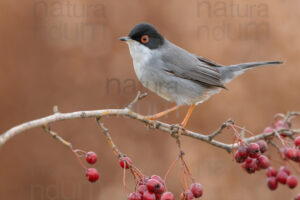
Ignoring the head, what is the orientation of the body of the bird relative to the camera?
to the viewer's left

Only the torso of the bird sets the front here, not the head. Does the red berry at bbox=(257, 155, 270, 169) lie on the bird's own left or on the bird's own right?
on the bird's own left

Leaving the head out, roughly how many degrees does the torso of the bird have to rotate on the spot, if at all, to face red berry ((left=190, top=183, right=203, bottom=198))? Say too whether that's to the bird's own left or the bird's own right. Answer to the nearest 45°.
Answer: approximately 90° to the bird's own left

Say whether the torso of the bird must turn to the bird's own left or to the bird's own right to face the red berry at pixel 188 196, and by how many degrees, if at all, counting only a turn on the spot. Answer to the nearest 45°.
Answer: approximately 90° to the bird's own left

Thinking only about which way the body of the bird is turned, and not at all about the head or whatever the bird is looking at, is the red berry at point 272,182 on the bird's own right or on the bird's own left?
on the bird's own left

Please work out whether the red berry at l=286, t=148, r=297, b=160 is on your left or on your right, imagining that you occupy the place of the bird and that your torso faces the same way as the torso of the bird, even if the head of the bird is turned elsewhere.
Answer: on your left

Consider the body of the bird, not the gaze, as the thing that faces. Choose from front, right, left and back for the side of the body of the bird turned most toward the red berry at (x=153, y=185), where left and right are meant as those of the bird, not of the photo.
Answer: left

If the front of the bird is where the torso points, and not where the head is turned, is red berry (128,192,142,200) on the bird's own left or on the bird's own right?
on the bird's own left
